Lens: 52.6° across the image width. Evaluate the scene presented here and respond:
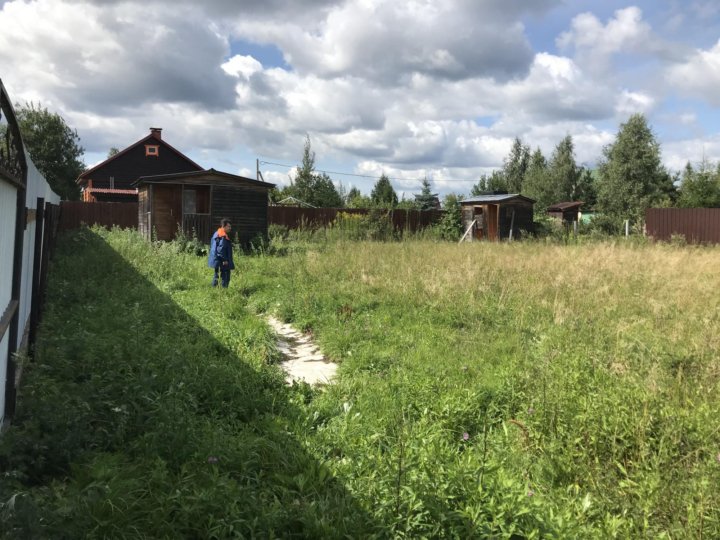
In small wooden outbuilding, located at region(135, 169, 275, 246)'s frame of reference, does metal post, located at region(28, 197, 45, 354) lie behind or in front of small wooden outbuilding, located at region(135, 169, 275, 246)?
in front

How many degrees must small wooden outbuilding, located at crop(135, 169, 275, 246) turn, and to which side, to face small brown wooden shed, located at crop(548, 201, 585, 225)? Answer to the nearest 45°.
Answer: approximately 135° to its left

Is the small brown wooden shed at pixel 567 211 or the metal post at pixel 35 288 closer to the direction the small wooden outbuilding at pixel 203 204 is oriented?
the metal post

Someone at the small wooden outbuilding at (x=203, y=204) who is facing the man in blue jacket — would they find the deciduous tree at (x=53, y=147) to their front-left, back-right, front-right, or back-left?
back-right

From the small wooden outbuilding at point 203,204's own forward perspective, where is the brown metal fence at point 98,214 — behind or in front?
behind

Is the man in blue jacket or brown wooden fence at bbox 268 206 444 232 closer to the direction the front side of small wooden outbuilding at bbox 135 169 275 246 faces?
the man in blue jacket

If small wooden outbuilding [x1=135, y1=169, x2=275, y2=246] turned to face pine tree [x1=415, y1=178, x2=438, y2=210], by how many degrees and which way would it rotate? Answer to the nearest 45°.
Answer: approximately 135° to its left

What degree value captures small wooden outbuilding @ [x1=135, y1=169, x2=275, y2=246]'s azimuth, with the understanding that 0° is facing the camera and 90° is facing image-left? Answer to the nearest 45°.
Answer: approximately 0°

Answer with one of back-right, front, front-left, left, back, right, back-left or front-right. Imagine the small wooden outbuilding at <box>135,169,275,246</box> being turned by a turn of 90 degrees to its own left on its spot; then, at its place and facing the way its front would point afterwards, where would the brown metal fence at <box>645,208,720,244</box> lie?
front

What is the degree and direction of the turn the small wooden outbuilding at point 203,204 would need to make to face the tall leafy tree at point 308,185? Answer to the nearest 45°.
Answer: approximately 180°

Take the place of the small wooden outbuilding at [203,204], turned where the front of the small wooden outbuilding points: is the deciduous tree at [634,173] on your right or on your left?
on your left

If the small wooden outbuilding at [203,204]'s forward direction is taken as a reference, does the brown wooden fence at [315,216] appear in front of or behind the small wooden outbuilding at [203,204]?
behind
